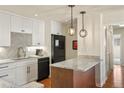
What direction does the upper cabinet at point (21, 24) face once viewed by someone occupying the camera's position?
facing the viewer and to the right of the viewer

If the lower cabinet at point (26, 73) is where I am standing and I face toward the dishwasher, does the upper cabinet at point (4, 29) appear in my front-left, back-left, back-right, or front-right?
back-left

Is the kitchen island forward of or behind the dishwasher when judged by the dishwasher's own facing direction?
forward

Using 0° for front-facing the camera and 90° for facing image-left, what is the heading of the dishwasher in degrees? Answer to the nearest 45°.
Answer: approximately 315°

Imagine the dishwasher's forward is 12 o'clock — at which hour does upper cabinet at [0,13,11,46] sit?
The upper cabinet is roughly at 3 o'clock from the dishwasher.

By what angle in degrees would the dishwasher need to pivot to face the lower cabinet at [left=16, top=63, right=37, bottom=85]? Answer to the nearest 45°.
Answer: approximately 90° to its right

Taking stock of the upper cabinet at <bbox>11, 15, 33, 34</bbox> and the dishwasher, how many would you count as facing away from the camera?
0

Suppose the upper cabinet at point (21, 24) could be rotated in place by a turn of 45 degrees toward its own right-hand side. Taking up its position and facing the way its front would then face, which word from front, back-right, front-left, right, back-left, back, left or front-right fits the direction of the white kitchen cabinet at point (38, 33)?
back-left

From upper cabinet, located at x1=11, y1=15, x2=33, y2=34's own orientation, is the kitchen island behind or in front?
in front

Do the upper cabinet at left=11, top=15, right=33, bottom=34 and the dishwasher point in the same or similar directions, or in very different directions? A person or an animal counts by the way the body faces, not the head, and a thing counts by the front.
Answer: same or similar directions
